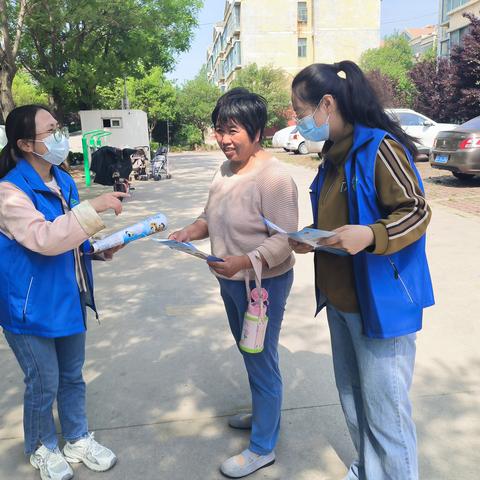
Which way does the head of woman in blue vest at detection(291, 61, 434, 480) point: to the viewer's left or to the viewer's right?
to the viewer's left

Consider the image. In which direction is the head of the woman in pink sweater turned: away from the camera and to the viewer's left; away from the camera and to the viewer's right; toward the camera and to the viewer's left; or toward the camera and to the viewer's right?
toward the camera and to the viewer's left

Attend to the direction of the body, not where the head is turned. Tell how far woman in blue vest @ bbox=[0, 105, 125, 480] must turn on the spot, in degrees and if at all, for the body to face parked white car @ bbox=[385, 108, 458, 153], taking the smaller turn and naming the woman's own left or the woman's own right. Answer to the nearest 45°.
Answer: approximately 90° to the woman's own left

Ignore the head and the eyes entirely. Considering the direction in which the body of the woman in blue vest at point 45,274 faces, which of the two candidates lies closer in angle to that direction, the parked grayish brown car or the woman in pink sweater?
the woman in pink sweater

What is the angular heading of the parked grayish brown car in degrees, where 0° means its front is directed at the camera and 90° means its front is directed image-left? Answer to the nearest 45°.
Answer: approximately 225°

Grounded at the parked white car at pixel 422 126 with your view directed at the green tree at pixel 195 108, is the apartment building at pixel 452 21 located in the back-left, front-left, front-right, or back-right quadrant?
front-right

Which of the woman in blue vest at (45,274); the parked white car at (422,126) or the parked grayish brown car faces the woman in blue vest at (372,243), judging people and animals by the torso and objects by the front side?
the woman in blue vest at (45,274)

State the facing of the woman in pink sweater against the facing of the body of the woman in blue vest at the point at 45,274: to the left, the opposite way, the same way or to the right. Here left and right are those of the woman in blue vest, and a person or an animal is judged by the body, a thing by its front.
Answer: to the right

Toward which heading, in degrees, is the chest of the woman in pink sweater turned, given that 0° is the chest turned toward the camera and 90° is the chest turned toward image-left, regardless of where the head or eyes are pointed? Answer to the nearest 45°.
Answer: approximately 45°

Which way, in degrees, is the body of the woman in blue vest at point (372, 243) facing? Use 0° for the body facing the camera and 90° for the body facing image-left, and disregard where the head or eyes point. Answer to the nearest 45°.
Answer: approximately 45°

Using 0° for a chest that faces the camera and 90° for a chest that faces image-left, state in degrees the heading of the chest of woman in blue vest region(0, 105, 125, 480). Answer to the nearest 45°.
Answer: approximately 315°

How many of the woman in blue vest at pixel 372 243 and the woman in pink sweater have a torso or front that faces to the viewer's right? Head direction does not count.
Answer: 0

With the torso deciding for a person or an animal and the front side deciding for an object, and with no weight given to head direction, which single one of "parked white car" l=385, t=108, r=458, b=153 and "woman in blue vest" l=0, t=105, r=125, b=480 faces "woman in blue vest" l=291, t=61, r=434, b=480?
"woman in blue vest" l=0, t=105, r=125, b=480
